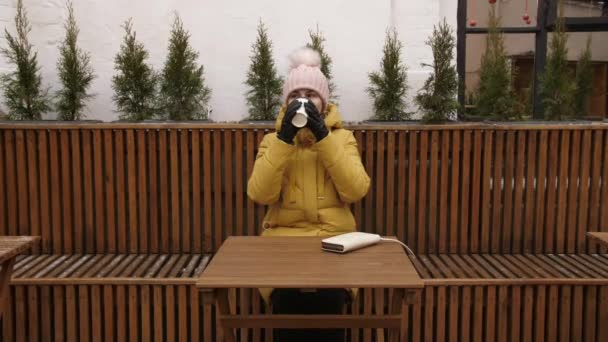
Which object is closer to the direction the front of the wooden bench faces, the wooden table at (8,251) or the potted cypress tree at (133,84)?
the wooden table

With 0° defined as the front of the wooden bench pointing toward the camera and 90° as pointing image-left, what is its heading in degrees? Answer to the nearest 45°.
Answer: approximately 0°

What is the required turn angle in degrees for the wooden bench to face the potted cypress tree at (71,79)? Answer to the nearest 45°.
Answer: approximately 90° to its right

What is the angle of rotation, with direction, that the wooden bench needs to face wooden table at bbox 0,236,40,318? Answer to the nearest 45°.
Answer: approximately 45° to its right

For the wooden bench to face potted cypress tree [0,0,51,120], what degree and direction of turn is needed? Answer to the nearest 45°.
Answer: approximately 90° to its right

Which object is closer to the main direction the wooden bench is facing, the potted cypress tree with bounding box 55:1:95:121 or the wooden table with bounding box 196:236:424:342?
the wooden table

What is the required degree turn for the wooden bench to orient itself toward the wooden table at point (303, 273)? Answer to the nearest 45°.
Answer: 0° — it already faces it
